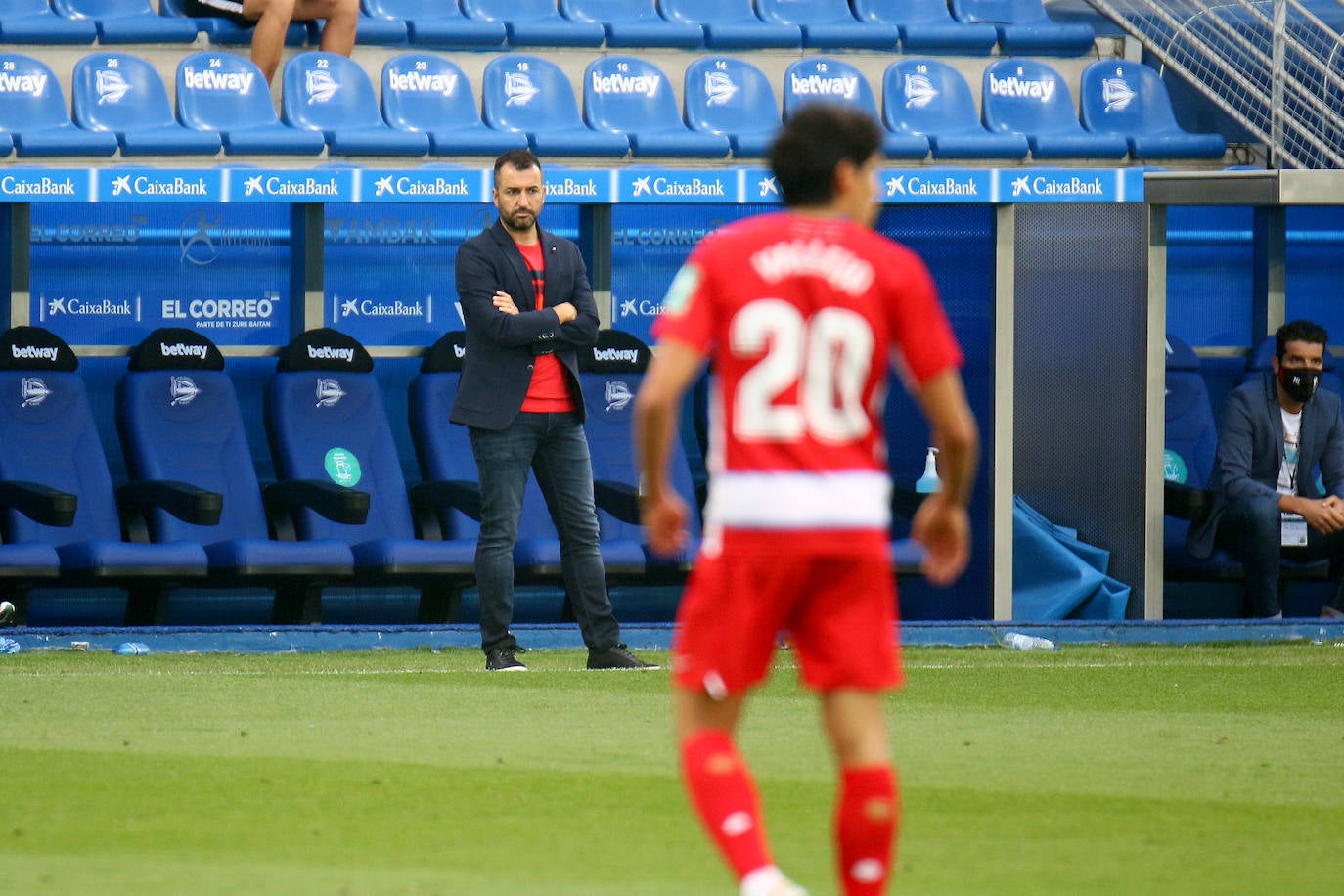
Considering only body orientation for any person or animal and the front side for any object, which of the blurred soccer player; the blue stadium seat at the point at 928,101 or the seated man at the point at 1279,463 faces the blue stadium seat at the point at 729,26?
the blurred soccer player

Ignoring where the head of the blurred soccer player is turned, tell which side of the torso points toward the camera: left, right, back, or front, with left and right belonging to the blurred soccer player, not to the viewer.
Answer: back

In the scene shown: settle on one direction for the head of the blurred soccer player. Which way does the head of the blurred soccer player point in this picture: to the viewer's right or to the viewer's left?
to the viewer's right

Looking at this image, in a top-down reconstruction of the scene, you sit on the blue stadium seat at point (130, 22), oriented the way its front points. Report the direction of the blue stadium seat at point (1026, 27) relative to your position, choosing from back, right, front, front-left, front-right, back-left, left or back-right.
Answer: front-left

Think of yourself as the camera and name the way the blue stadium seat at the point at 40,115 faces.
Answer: facing the viewer and to the right of the viewer

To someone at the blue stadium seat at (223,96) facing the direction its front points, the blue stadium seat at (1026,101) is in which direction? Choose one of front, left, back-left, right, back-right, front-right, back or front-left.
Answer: front-left

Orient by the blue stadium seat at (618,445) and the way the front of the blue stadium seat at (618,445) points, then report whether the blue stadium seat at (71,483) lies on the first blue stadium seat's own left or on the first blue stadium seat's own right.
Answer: on the first blue stadium seat's own right

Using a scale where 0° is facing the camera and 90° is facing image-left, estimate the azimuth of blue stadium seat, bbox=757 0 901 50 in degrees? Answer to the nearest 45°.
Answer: approximately 315°

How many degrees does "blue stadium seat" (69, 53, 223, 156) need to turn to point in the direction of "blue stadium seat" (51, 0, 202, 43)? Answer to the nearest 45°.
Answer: approximately 135° to its left

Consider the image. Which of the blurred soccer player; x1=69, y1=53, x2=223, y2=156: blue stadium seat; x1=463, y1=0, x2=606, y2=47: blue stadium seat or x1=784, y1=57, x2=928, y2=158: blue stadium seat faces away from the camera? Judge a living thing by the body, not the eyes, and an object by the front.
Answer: the blurred soccer player

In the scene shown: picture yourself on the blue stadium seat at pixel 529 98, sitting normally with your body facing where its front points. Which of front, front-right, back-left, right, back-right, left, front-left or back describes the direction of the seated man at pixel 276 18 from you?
back-right
